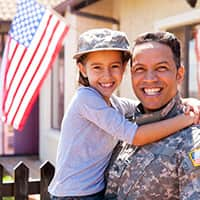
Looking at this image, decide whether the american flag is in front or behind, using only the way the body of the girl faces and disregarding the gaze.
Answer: behind

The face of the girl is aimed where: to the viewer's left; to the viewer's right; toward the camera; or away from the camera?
toward the camera

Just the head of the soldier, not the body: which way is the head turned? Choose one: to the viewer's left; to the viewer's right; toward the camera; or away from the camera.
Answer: toward the camera

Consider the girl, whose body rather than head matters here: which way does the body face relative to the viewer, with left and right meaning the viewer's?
facing the viewer and to the right of the viewer

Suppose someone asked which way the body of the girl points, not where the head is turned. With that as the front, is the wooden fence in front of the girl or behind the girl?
behind
